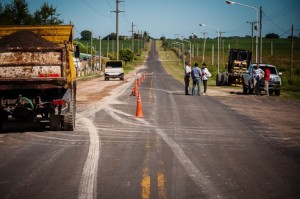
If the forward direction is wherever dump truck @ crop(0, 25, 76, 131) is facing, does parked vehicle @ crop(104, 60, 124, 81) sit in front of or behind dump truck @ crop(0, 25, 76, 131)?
in front

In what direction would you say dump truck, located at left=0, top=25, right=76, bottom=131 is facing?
away from the camera

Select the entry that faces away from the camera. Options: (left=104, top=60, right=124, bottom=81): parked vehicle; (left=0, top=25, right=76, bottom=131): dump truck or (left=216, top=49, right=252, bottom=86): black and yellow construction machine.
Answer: (left=0, top=25, right=76, bottom=131): dump truck

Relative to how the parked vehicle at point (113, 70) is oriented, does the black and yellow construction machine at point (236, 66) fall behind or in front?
in front

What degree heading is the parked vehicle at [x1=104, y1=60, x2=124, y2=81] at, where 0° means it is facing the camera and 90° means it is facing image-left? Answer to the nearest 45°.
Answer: approximately 0°

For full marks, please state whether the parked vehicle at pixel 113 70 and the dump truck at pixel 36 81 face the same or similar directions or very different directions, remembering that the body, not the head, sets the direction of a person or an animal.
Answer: very different directions

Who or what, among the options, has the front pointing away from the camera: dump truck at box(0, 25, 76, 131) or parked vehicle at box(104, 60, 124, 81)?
the dump truck

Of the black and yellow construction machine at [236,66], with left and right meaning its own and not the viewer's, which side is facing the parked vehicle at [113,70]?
right

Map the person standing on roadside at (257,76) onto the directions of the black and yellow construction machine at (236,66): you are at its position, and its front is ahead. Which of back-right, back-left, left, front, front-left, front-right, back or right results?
front-left
